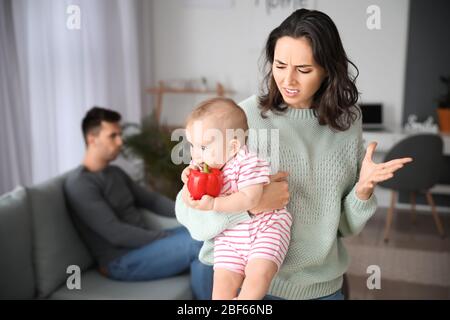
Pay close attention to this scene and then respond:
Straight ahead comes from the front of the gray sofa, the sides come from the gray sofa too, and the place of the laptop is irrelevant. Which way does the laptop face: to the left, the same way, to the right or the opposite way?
to the right

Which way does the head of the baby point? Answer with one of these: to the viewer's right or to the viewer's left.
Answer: to the viewer's left

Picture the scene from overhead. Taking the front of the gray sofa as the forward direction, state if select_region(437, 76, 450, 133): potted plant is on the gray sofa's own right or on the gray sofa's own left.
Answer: on the gray sofa's own left

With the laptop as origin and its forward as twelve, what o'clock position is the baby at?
The baby is roughly at 12 o'clock from the laptop.

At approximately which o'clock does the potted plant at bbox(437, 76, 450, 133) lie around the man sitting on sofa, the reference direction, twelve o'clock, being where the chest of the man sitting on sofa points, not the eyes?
The potted plant is roughly at 11 o'clock from the man sitting on sofa.

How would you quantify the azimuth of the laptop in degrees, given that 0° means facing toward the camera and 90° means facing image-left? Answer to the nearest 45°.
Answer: approximately 0°
